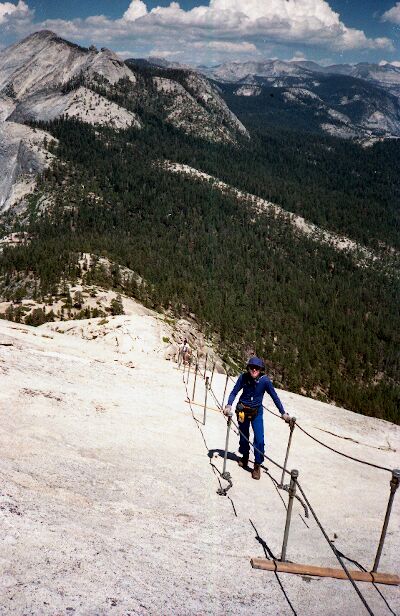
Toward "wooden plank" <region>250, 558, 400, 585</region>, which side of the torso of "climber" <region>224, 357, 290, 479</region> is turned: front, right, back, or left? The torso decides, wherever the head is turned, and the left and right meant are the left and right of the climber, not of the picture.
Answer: front

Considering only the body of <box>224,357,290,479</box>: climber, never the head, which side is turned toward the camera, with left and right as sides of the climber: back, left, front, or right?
front
